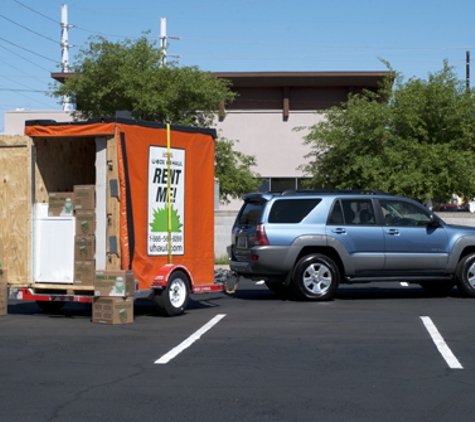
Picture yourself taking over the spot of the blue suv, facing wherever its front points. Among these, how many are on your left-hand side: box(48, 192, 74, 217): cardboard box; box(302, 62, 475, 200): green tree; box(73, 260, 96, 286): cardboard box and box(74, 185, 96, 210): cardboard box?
1

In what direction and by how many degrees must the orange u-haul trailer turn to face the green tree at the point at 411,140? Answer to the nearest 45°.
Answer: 0° — it already faces it

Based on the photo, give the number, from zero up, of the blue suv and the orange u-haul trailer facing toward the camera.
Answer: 0

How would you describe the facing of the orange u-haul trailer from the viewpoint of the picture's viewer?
facing away from the viewer and to the right of the viewer

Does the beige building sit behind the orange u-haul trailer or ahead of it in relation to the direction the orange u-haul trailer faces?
ahead

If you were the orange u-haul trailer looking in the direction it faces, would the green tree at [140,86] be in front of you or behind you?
in front

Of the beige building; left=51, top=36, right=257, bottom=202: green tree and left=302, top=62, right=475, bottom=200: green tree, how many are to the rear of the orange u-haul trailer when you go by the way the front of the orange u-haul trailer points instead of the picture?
0

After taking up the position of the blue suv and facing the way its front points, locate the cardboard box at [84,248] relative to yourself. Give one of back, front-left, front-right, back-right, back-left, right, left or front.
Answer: back-right

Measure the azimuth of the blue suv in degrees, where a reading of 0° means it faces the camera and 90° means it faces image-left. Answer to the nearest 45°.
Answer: approximately 270°

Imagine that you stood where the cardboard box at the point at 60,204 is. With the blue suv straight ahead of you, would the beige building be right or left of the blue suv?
left

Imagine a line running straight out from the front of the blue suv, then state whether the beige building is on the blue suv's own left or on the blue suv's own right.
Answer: on the blue suv's own left

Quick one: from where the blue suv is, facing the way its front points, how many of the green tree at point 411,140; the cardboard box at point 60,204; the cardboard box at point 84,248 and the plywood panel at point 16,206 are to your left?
1

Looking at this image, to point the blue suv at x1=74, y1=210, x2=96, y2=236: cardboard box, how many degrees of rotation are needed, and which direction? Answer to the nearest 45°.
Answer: approximately 135° to its right

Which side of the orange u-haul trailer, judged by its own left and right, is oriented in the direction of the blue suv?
front
